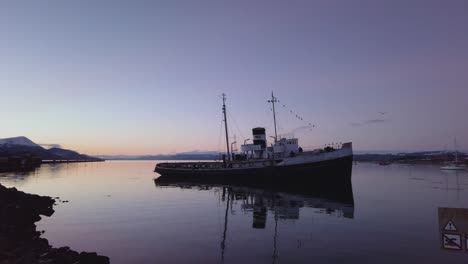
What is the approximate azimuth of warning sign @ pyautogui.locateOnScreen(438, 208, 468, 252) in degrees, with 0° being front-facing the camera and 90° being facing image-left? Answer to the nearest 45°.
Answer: approximately 0°
